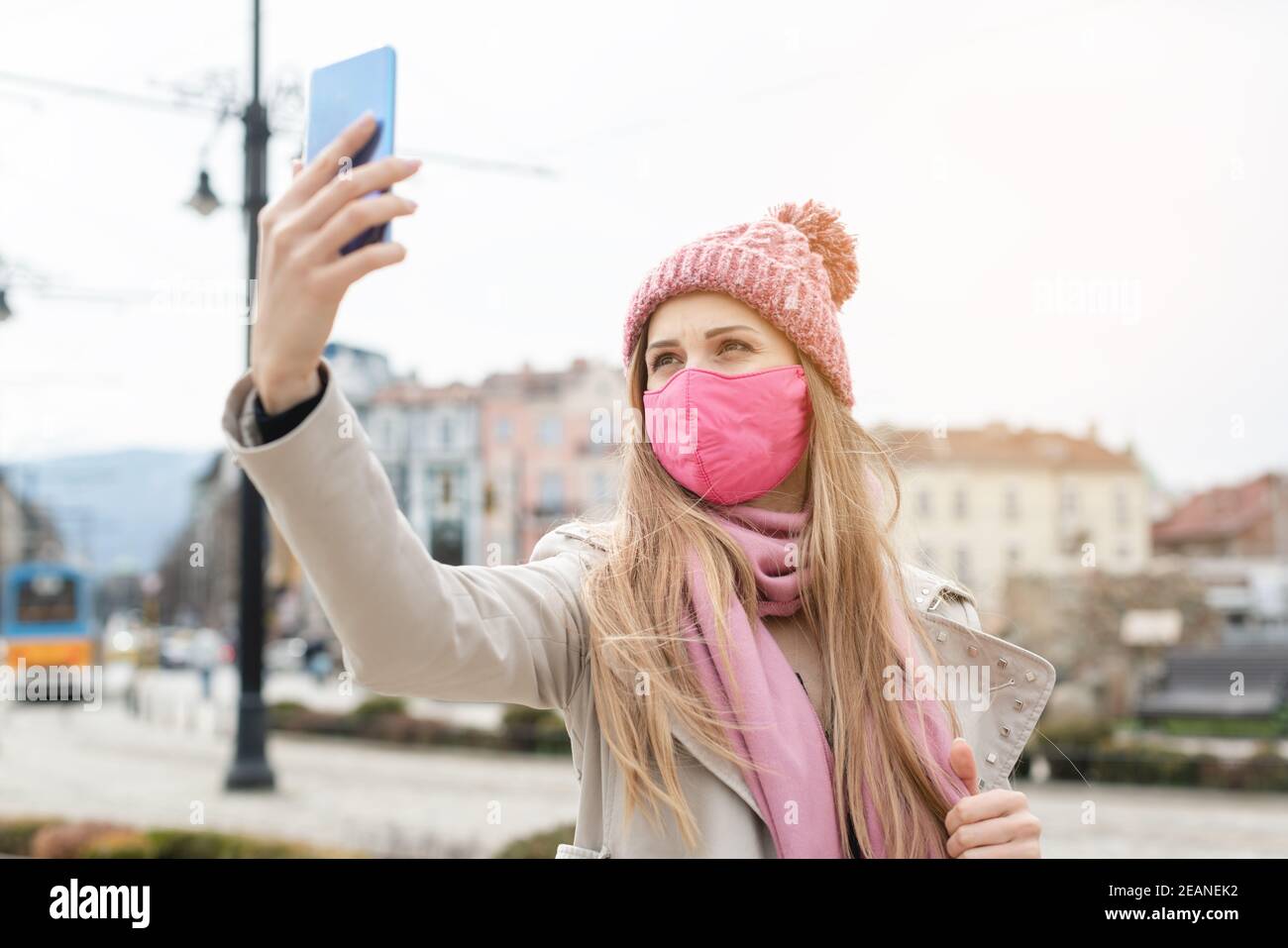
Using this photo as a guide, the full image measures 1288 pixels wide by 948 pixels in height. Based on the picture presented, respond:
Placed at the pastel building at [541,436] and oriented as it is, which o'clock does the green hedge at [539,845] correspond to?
The green hedge is roughly at 12 o'clock from the pastel building.

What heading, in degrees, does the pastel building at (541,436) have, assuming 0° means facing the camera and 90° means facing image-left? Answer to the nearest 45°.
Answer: approximately 0°

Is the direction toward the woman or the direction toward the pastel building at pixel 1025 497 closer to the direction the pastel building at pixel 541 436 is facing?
the woman

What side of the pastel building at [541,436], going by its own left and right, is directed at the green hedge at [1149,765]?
front

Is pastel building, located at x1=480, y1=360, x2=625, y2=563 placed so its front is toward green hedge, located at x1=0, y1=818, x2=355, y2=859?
yes

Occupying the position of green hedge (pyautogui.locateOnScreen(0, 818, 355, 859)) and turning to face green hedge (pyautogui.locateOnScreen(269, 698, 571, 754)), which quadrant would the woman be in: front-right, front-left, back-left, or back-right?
back-right

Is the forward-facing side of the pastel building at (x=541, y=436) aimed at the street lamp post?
yes

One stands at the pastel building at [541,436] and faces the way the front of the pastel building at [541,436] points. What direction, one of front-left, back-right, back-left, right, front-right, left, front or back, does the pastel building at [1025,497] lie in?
left
